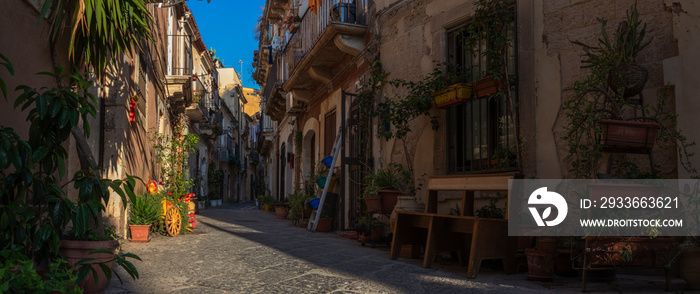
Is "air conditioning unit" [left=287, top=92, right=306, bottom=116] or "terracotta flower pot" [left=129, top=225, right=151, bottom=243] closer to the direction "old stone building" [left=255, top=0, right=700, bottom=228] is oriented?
the terracotta flower pot

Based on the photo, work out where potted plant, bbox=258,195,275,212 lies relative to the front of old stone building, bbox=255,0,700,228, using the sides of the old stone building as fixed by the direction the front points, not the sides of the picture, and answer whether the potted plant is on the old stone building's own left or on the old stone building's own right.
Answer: on the old stone building's own right

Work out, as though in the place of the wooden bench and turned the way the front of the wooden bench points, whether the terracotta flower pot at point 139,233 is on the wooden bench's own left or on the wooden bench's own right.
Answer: on the wooden bench's own right

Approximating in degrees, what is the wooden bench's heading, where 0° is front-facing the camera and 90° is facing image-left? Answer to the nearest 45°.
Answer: approximately 45°

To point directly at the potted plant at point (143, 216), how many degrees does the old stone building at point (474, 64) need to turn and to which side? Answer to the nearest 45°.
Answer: approximately 45° to its right

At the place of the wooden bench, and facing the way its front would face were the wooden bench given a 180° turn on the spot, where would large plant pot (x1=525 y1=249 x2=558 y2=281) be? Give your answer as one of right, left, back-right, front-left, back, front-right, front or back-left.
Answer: right

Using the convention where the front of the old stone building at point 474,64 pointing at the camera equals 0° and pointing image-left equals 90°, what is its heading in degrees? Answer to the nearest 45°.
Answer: approximately 45°

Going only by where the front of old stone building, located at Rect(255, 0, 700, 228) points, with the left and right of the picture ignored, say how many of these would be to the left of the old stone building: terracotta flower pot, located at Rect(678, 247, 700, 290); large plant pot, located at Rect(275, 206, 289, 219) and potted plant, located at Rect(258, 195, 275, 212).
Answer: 1
